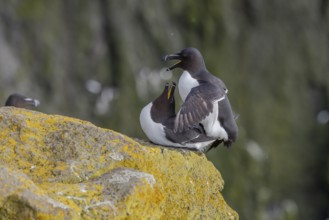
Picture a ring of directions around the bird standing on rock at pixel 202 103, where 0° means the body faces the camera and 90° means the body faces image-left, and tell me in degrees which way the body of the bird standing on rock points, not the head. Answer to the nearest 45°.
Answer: approximately 90°

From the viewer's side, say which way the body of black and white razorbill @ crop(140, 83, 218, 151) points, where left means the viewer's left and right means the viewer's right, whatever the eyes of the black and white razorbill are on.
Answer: facing to the left of the viewer
